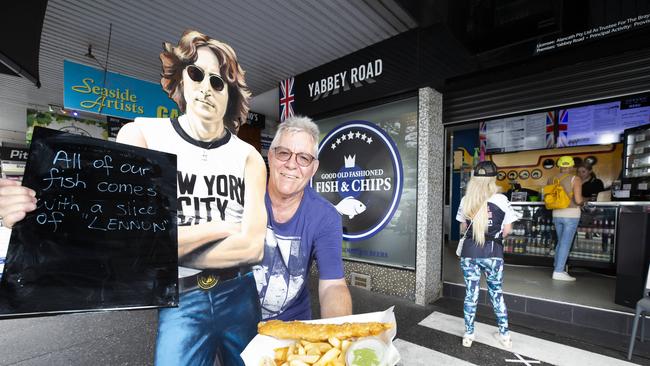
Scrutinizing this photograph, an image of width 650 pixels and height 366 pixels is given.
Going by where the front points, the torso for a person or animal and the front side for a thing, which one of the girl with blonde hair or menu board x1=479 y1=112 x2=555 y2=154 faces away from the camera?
the girl with blonde hair

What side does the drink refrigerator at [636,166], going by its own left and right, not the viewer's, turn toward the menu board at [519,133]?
right

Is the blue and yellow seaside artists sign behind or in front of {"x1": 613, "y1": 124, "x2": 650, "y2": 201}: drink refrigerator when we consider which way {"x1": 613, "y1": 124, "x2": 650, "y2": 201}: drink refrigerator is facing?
in front

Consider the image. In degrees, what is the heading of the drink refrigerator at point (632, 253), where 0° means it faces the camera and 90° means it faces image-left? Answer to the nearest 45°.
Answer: approximately 45°

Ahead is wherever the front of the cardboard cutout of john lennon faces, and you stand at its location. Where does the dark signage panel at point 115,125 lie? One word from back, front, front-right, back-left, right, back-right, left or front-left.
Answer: back-right

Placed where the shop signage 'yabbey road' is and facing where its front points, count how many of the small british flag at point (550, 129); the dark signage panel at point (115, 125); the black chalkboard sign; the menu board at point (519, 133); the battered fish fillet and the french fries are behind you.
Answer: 2

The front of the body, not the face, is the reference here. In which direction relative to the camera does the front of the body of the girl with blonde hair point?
away from the camera

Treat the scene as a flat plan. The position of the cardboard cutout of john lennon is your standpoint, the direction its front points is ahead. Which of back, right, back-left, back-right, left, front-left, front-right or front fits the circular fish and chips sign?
back-left

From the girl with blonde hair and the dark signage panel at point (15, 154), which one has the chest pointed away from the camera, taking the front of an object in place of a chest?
the girl with blonde hair

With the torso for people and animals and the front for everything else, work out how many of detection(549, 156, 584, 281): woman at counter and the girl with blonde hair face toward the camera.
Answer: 0

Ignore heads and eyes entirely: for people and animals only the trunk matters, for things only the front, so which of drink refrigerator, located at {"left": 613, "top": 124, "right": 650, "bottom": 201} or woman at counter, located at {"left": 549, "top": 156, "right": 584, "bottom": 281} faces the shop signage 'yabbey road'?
the drink refrigerator

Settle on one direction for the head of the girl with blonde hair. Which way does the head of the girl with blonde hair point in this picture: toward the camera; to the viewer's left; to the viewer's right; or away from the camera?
away from the camera

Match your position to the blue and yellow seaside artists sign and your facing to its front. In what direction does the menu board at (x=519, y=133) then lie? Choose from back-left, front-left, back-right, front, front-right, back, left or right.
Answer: front-left
